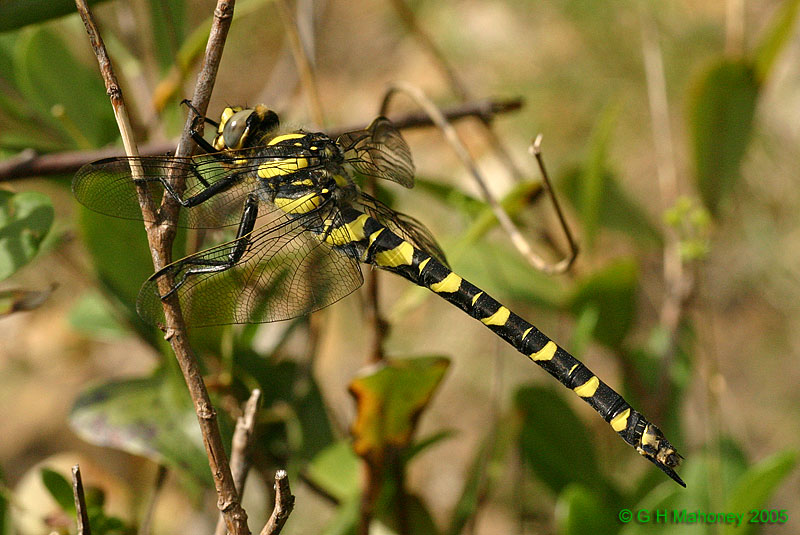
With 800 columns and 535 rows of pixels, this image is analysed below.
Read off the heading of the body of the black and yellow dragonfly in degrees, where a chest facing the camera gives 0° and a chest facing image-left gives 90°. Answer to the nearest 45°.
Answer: approximately 90°
